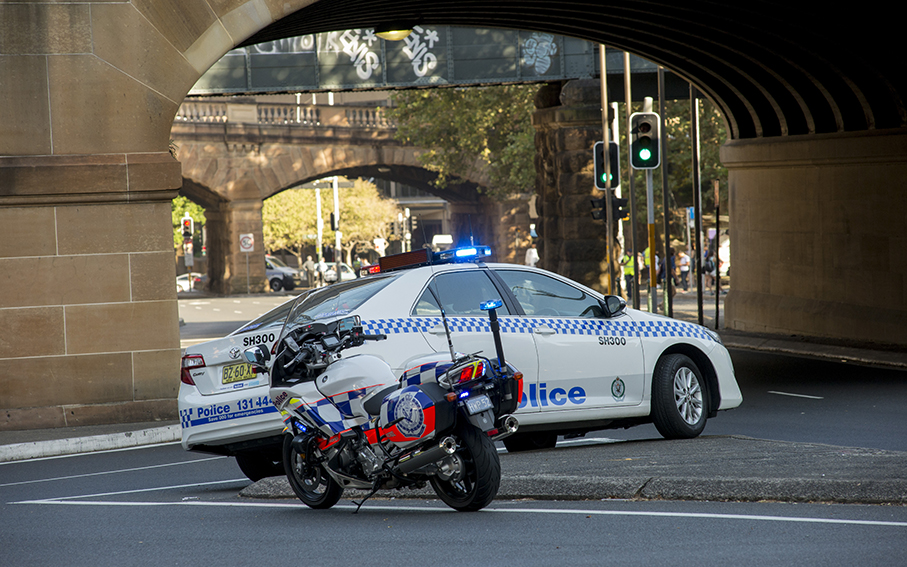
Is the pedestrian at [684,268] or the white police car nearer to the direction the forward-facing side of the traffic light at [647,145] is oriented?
the white police car

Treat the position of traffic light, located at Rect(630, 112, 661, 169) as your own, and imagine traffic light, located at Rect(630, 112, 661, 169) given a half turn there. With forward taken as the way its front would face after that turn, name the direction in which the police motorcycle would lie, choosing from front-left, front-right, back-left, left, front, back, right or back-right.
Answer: back

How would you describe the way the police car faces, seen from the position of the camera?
facing away from the viewer and to the right of the viewer

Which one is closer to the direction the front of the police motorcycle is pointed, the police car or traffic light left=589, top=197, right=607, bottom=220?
the police car

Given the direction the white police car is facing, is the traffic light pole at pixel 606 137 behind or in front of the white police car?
in front

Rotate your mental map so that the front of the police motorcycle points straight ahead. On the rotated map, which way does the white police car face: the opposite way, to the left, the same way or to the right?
to the right

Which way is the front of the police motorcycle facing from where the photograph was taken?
facing away from the viewer and to the left of the viewer

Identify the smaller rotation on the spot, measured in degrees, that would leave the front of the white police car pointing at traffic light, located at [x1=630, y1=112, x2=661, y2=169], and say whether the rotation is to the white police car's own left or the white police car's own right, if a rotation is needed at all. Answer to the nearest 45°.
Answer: approximately 45° to the white police car's own left

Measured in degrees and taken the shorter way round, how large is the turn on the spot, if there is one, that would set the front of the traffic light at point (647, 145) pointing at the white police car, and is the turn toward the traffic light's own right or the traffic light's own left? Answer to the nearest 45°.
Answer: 0° — it already faces it

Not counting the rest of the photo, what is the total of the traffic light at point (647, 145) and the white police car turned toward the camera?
1

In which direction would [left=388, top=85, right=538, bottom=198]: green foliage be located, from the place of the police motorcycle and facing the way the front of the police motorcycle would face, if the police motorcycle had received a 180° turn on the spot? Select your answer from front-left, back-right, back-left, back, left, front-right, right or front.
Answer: back-left

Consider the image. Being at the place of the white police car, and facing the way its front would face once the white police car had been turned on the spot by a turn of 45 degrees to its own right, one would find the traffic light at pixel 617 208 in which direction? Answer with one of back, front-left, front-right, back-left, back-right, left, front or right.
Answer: left

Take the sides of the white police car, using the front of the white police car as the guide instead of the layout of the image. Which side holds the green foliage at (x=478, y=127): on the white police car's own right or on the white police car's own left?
on the white police car's own left

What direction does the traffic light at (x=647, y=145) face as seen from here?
toward the camera

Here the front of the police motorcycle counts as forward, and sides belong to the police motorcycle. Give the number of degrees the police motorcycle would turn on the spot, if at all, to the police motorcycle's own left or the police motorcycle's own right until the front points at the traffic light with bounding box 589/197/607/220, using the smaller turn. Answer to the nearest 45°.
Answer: approximately 45° to the police motorcycle's own right

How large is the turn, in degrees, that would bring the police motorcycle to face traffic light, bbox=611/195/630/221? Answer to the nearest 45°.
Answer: approximately 45° to its right
